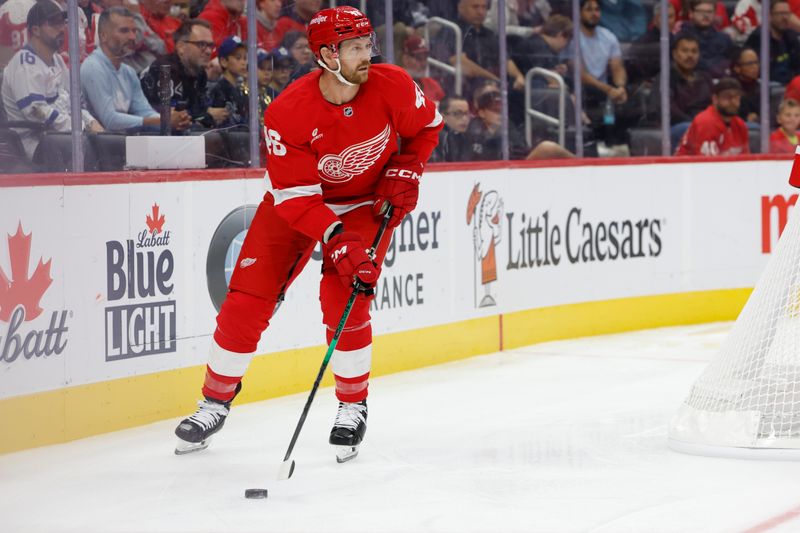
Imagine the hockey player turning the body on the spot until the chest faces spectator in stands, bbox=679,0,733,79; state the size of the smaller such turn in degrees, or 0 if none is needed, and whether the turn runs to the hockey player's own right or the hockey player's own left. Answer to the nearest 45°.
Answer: approximately 135° to the hockey player's own left

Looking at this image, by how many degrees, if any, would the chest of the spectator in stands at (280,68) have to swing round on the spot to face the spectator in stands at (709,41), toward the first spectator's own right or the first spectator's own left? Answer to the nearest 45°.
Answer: approximately 90° to the first spectator's own left

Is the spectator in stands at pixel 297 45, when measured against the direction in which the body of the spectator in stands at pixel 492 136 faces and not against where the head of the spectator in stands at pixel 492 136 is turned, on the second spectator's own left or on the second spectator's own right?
on the second spectator's own right

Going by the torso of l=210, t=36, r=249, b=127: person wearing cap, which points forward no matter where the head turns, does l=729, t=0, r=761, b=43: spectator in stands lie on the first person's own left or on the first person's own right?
on the first person's own left

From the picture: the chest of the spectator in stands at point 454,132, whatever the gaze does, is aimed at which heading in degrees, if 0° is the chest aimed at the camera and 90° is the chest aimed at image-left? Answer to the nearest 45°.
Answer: approximately 315°

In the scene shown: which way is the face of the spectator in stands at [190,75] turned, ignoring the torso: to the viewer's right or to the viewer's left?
to the viewer's right

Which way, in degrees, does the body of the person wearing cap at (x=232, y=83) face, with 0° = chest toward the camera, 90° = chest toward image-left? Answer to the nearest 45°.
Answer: approximately 315°
